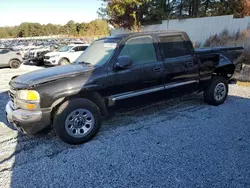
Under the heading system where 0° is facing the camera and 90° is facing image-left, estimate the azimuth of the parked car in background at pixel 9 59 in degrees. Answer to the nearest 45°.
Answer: approximately 90°

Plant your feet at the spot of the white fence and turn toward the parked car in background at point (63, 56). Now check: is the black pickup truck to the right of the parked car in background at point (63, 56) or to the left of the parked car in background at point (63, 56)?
left

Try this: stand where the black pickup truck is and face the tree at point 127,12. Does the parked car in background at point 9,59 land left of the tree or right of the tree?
left

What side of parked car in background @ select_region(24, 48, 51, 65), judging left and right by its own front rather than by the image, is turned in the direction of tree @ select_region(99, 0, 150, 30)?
back

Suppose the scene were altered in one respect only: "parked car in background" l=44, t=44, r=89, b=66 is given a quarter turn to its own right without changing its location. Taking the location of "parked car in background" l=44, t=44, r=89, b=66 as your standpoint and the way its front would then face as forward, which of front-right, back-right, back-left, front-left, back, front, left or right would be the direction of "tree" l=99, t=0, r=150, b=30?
right

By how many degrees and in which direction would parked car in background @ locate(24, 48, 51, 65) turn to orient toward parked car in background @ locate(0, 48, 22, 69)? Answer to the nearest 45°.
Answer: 0° — it already faces it

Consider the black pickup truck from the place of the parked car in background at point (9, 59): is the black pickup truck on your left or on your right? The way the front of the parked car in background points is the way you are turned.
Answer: on your left
